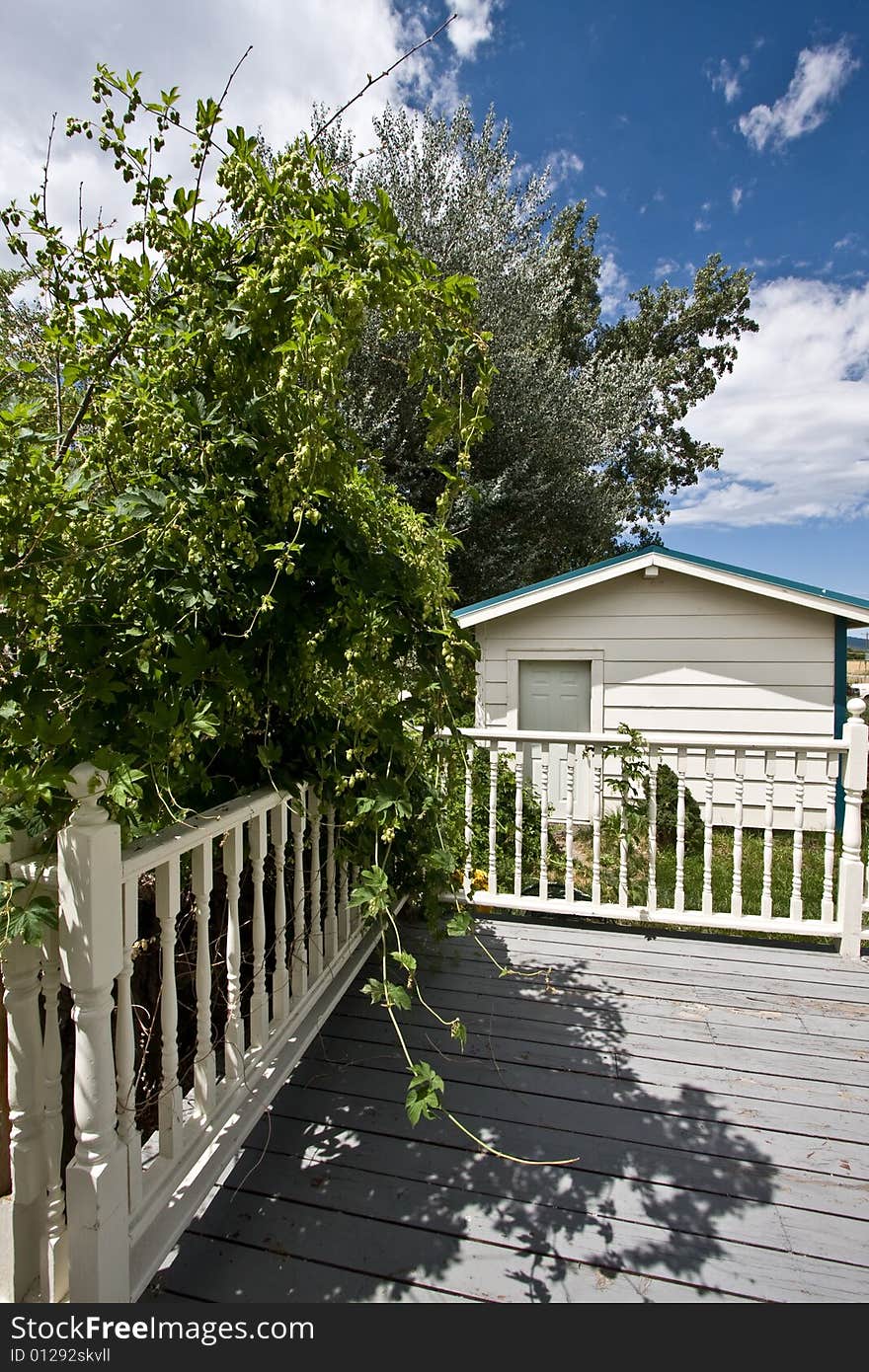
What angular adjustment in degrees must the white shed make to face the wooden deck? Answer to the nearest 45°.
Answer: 0° — it already faces it

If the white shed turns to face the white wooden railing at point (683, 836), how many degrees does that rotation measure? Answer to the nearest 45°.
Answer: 0° — it already faces it

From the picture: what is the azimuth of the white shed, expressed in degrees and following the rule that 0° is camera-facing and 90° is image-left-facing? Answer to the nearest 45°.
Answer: approximately 0°

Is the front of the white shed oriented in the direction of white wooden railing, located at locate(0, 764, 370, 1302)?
yes
